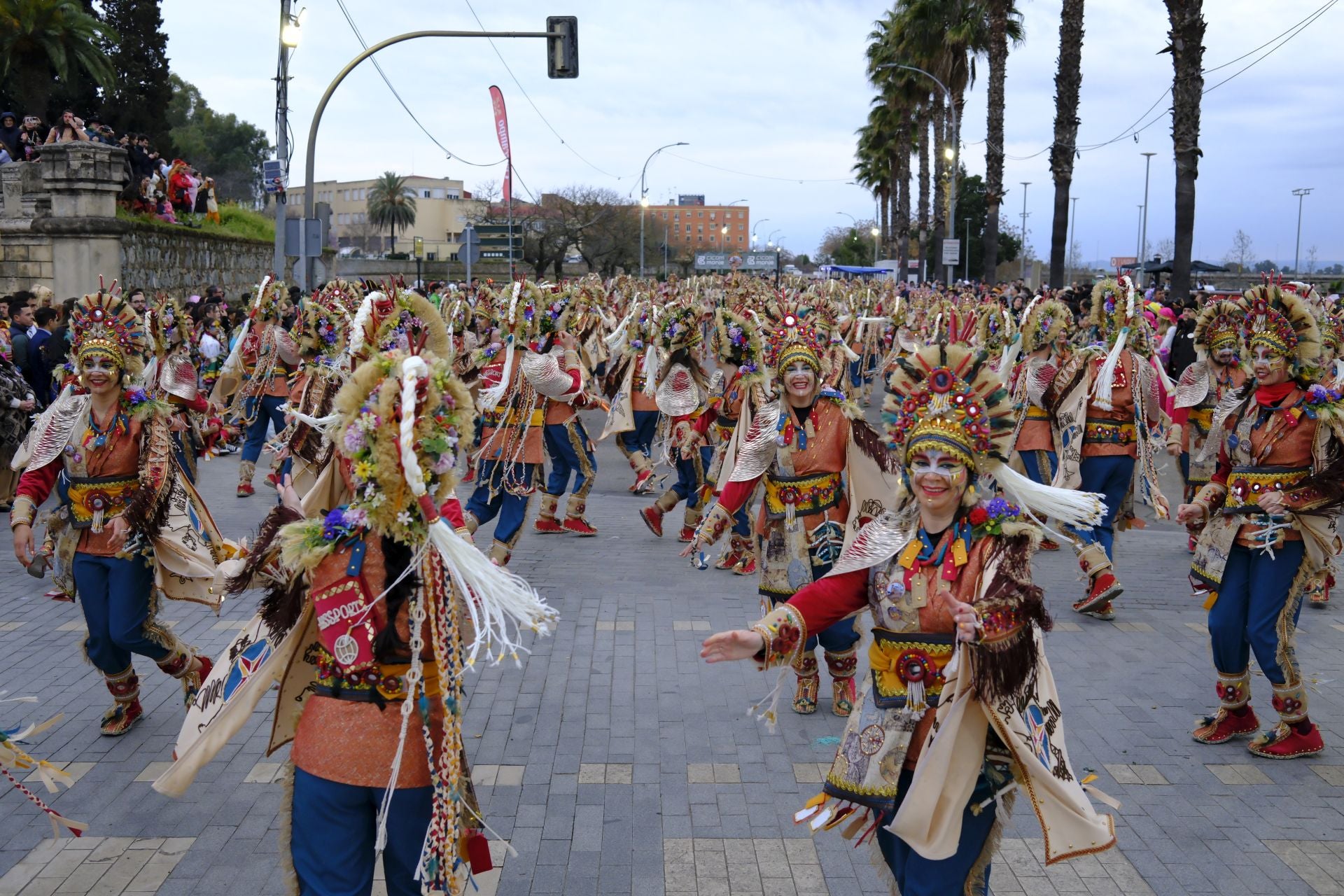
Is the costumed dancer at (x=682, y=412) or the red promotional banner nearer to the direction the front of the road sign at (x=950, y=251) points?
the costumed dancer

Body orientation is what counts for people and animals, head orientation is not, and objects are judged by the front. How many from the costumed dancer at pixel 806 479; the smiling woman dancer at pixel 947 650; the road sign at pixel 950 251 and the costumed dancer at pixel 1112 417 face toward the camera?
3

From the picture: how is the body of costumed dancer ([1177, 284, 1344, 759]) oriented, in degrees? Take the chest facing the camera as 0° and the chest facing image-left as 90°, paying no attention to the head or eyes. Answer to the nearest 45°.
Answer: approximately 45°

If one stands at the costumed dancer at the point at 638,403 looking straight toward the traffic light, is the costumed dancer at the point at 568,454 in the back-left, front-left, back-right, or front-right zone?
back-left

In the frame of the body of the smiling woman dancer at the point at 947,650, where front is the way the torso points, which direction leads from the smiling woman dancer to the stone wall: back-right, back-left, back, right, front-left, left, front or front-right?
back-right

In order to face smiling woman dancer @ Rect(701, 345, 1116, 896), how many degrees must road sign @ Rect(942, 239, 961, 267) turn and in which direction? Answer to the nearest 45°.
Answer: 0° — it already faces them

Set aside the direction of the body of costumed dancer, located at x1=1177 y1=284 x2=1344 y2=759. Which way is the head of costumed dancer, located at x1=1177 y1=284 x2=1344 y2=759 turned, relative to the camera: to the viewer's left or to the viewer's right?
to the viewer's left

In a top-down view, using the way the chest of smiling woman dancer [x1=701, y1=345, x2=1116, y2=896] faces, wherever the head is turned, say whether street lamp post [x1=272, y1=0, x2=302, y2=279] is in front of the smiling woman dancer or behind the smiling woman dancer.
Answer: behind

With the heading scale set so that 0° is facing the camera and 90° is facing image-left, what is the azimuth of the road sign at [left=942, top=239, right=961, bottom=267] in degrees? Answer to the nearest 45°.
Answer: approximately 0°
